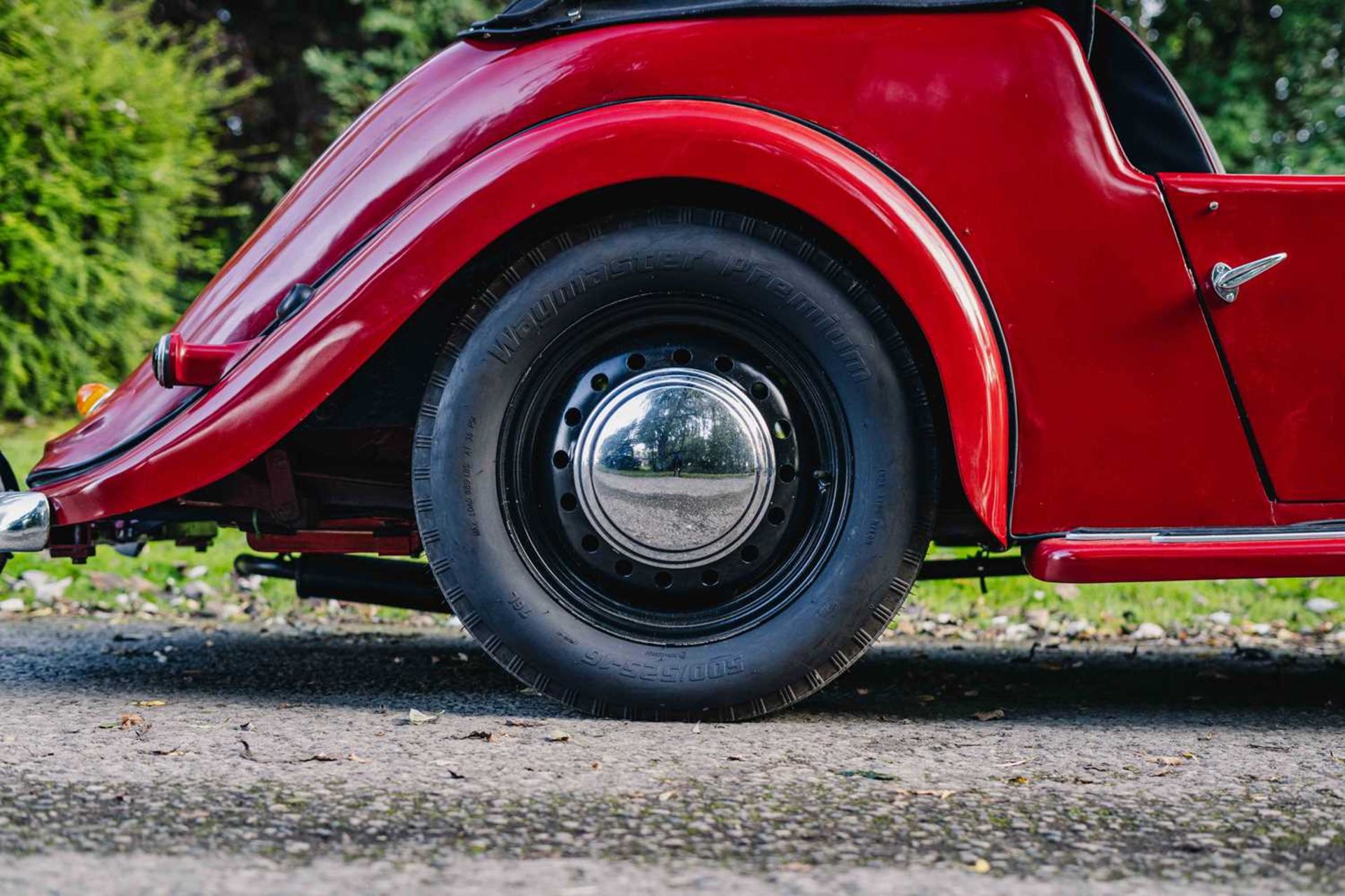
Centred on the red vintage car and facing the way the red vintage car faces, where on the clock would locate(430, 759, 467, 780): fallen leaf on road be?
The fallen leaf on road is roughly at 5 o'clock from the red vintage car.

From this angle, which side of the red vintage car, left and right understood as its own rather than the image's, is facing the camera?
right
